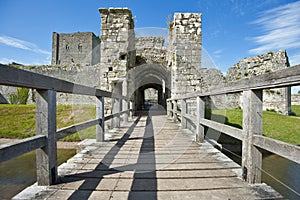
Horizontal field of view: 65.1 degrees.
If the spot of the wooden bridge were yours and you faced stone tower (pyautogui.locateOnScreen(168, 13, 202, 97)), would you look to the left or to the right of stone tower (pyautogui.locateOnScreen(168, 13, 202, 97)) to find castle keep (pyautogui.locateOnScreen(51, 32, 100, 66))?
left

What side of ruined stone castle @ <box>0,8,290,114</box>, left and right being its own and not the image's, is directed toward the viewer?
front

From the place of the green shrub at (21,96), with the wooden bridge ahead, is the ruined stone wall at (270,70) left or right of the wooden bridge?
left

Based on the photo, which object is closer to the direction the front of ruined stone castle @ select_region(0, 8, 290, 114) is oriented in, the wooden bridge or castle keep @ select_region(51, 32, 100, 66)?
the wooden bridge

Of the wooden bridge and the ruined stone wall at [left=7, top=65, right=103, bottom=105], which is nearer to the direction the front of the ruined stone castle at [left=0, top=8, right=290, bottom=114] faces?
the wooden bridge

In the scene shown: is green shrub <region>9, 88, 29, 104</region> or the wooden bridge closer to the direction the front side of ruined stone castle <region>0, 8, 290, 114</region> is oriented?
the wooden bridge

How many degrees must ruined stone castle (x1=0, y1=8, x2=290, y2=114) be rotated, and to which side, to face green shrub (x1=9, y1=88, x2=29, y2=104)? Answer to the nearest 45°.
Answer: approximately 135° to its right

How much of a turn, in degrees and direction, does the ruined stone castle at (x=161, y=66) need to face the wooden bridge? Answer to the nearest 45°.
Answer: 0° — it already faces it

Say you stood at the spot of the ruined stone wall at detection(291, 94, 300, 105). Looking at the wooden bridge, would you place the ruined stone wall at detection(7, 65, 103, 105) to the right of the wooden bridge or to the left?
right

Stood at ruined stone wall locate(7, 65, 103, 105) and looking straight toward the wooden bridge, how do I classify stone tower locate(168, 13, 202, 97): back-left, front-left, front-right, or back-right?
front-left
